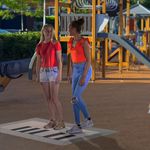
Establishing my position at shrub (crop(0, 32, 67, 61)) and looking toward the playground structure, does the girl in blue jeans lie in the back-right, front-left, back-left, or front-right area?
front-right

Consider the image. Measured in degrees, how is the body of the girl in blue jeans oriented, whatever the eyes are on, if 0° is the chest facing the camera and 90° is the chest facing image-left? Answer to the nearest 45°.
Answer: approximately 45°

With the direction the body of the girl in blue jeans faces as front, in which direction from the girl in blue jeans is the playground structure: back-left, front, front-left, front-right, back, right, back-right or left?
back-right

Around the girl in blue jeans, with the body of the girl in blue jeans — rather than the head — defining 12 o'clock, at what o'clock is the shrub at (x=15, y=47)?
The shrub is roughly at 4 o'clock from the girl in blue jeans.

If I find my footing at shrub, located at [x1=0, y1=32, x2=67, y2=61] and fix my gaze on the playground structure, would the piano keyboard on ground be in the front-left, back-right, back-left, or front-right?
front-right
